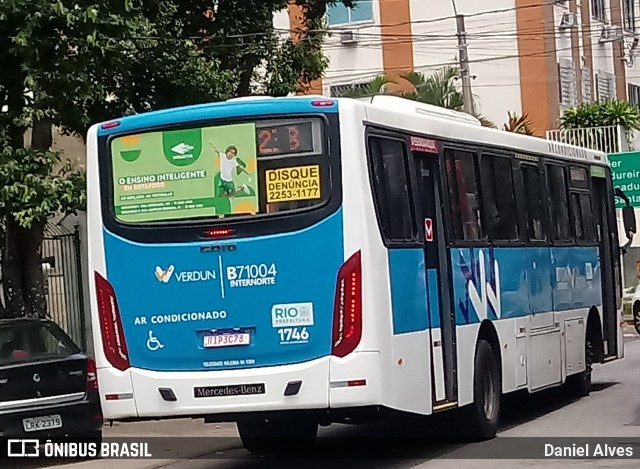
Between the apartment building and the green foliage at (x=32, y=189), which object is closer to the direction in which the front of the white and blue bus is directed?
the apartment building

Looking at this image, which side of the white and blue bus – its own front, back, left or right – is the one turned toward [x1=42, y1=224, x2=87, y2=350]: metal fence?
left

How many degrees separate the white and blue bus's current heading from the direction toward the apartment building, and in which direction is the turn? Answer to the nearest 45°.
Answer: approximately 45° to its left

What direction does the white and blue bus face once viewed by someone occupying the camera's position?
facing away from the viewer and to the right of the viewer

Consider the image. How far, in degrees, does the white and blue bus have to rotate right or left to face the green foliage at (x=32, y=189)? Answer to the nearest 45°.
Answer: approximately 90° to its left

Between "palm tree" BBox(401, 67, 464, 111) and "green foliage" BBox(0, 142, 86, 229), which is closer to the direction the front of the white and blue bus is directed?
the palm tree

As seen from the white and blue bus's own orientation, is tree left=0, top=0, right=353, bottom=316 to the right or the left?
on its left

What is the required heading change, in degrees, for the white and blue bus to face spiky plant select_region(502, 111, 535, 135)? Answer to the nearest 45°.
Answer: approximately 45° to its left
